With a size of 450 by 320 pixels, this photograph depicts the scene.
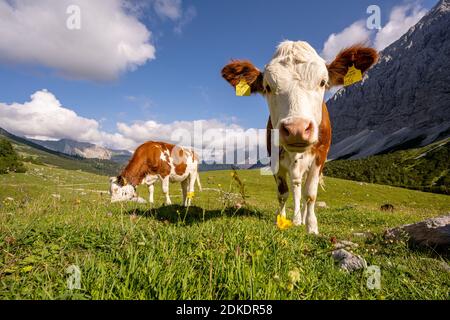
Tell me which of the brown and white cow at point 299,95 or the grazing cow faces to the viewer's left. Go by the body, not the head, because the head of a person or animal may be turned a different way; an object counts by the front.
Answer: the grazing cow

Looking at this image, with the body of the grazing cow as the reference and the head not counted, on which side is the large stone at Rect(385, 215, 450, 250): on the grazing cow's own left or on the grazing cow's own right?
on the grazing cow's own left

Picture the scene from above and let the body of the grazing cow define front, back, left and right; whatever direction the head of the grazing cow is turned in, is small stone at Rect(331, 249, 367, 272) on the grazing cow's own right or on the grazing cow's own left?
on the grazing cow's own left

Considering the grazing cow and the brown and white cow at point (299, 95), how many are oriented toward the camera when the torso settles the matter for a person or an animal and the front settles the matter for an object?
1

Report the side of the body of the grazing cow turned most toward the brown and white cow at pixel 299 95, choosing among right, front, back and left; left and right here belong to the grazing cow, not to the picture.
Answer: left

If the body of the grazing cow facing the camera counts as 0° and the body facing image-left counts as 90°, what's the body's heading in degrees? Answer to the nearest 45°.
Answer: approximately 90°

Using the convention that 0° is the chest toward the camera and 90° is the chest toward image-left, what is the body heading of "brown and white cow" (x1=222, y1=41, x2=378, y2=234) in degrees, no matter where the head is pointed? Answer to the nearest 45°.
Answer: approximately 0°

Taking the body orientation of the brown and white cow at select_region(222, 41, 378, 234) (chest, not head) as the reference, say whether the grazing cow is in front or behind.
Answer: behind
